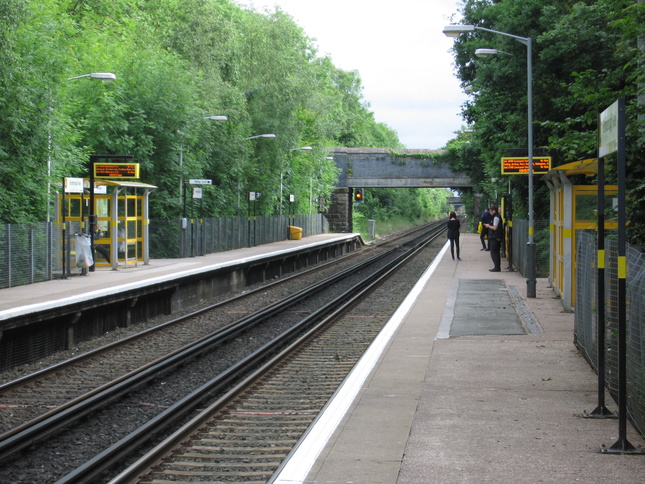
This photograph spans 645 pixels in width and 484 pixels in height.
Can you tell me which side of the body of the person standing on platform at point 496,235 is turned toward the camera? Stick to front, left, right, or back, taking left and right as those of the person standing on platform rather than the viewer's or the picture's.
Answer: left

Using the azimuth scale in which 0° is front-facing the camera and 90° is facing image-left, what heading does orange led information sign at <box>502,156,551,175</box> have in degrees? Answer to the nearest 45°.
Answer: approximately 0°

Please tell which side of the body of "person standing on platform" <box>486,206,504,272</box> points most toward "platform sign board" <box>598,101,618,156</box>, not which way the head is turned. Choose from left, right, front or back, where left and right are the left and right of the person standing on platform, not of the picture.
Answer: left

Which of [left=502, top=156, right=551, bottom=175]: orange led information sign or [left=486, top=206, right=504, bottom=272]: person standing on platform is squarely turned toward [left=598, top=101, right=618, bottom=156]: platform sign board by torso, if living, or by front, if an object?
the orange led information sign

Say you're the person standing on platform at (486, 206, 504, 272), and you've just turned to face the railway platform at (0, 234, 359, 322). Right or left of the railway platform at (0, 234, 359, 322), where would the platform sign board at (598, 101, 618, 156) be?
left

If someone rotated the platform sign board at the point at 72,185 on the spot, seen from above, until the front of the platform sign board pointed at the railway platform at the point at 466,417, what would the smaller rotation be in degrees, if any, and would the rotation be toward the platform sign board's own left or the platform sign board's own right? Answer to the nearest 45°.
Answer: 0° — it already faces it

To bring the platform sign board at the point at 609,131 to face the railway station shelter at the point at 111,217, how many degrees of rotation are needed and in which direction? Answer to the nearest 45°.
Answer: approximately 90° to its right

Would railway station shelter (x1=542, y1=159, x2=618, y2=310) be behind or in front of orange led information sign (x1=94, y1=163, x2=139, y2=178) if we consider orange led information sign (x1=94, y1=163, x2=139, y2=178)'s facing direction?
in front

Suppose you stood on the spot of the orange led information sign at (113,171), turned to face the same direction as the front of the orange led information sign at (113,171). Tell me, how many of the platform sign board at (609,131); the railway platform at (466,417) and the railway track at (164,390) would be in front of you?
3

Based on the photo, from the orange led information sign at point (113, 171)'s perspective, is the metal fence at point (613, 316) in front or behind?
in front

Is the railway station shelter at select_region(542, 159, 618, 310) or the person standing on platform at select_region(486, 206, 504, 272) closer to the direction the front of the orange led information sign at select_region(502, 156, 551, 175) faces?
the railway station shelter
